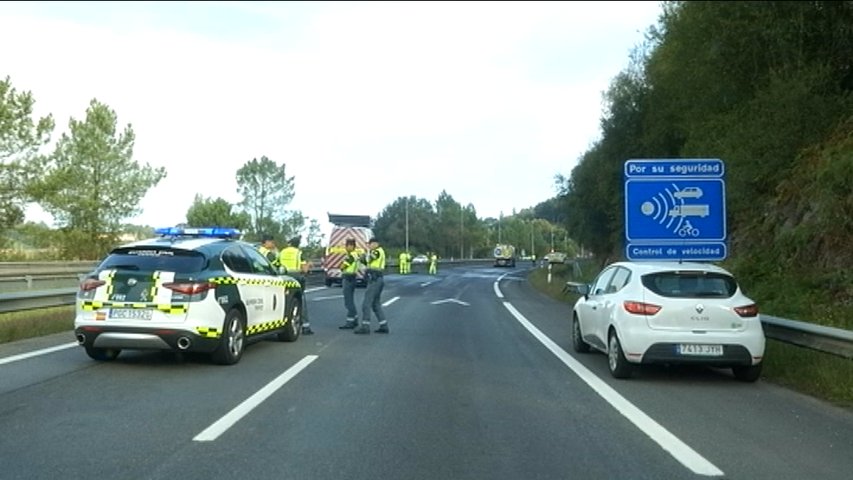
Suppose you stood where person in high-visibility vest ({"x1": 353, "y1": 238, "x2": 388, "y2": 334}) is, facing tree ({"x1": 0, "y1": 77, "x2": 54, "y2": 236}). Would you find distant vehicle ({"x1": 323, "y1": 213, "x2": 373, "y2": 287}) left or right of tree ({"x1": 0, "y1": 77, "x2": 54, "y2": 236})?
right

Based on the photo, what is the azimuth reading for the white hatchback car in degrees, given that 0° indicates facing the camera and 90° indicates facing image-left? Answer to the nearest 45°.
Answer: approximately 135°

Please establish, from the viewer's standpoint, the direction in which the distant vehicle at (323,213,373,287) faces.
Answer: facing away from the viewer
